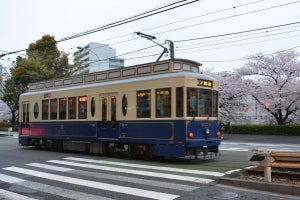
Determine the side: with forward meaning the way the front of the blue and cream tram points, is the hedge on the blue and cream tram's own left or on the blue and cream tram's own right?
on the blue and cream tram's own left

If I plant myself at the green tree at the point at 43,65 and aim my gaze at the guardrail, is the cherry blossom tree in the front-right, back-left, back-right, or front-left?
front-left

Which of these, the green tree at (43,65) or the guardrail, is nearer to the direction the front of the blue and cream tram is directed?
the guardrail

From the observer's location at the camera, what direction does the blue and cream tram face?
facing the viewer and to the right of the viewer

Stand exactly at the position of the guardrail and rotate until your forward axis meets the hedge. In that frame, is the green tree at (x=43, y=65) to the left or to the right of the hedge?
left

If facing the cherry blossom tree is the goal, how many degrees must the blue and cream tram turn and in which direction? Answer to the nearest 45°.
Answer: approximately 90° to its left

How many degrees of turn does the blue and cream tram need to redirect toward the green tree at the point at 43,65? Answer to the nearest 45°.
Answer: approximately 135° to its left

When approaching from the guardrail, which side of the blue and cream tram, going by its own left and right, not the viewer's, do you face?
front
